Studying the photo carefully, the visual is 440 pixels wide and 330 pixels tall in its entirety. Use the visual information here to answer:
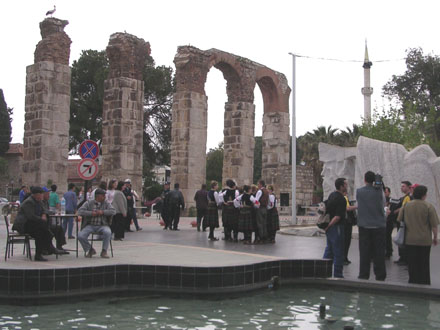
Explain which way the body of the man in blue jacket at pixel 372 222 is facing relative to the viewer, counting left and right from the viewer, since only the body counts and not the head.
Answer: facing away from the viewer

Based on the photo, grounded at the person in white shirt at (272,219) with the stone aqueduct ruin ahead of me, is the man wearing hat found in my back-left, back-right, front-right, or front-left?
back-left

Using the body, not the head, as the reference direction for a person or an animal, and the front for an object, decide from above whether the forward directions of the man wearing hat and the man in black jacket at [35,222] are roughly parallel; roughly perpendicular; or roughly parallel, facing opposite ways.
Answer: roughly perpendicular

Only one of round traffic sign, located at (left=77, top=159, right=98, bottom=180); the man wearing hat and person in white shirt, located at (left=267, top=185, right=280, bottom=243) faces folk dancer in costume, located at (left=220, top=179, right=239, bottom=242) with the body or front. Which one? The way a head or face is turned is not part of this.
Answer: the person in white shirt

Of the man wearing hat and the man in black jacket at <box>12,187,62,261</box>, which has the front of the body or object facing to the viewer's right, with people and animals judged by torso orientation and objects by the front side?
the man in black jacket

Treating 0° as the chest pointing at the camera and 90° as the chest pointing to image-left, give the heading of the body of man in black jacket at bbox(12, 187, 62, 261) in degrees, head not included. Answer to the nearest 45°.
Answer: approximately 270°

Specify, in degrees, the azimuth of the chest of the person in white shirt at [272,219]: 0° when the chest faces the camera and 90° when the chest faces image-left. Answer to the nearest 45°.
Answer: approximately 90°

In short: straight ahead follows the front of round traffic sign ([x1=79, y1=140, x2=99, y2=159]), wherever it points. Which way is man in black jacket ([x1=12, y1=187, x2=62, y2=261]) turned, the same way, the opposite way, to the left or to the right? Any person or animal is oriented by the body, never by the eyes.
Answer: to the left

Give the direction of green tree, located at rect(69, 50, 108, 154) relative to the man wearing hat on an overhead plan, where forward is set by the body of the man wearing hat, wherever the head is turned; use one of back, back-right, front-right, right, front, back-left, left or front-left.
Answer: back
